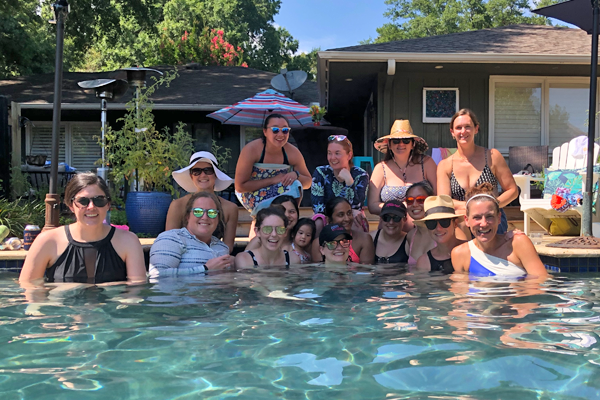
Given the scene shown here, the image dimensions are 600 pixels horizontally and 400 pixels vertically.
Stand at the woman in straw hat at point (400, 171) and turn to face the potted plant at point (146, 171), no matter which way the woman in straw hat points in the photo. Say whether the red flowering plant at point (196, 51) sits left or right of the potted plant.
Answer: right

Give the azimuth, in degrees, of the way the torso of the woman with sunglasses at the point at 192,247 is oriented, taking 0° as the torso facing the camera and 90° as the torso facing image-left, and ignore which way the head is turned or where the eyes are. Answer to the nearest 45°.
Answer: approximately 315°

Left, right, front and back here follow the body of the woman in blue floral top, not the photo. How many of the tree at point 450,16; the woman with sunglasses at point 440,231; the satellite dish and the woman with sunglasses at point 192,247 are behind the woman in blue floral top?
2

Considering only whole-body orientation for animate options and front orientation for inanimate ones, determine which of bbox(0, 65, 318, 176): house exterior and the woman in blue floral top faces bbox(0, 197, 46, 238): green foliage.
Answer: the house exterior

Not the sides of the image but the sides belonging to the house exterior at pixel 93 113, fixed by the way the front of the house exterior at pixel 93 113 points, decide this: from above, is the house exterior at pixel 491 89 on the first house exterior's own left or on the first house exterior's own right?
on the first house exterior's own left

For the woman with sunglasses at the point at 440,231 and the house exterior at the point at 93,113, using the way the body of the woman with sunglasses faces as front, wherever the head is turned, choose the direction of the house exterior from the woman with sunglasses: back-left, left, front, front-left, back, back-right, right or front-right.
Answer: back-right

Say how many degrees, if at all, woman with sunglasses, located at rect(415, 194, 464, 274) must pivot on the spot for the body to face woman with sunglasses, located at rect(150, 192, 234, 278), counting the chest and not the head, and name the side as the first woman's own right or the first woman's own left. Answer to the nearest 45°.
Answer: approximately 90° to the first woman's own right
